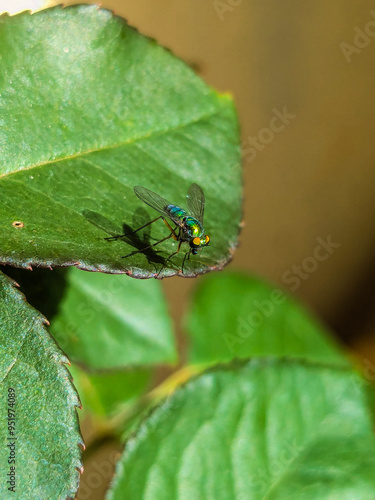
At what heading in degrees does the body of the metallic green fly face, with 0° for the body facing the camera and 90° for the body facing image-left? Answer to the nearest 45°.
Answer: approximately 315°
